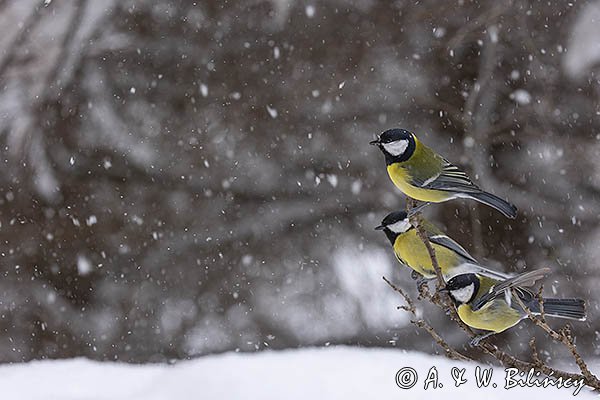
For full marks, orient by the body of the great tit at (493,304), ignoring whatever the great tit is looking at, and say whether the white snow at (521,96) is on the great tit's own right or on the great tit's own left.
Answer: on the great tit's own right

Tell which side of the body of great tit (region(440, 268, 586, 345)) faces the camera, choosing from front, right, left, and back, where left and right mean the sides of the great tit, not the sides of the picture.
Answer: left

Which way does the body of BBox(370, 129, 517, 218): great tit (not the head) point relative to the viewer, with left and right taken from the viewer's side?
facing to the left of the viewer

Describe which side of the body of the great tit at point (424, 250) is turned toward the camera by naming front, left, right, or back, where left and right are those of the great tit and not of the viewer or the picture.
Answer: left

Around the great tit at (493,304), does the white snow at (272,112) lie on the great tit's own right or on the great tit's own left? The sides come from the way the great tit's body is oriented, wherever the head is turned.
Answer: on the great tit's own right

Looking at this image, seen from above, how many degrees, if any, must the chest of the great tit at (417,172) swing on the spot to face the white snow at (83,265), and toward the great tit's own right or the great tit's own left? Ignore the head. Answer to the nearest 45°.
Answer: approximately 45° to the great tit's own right
